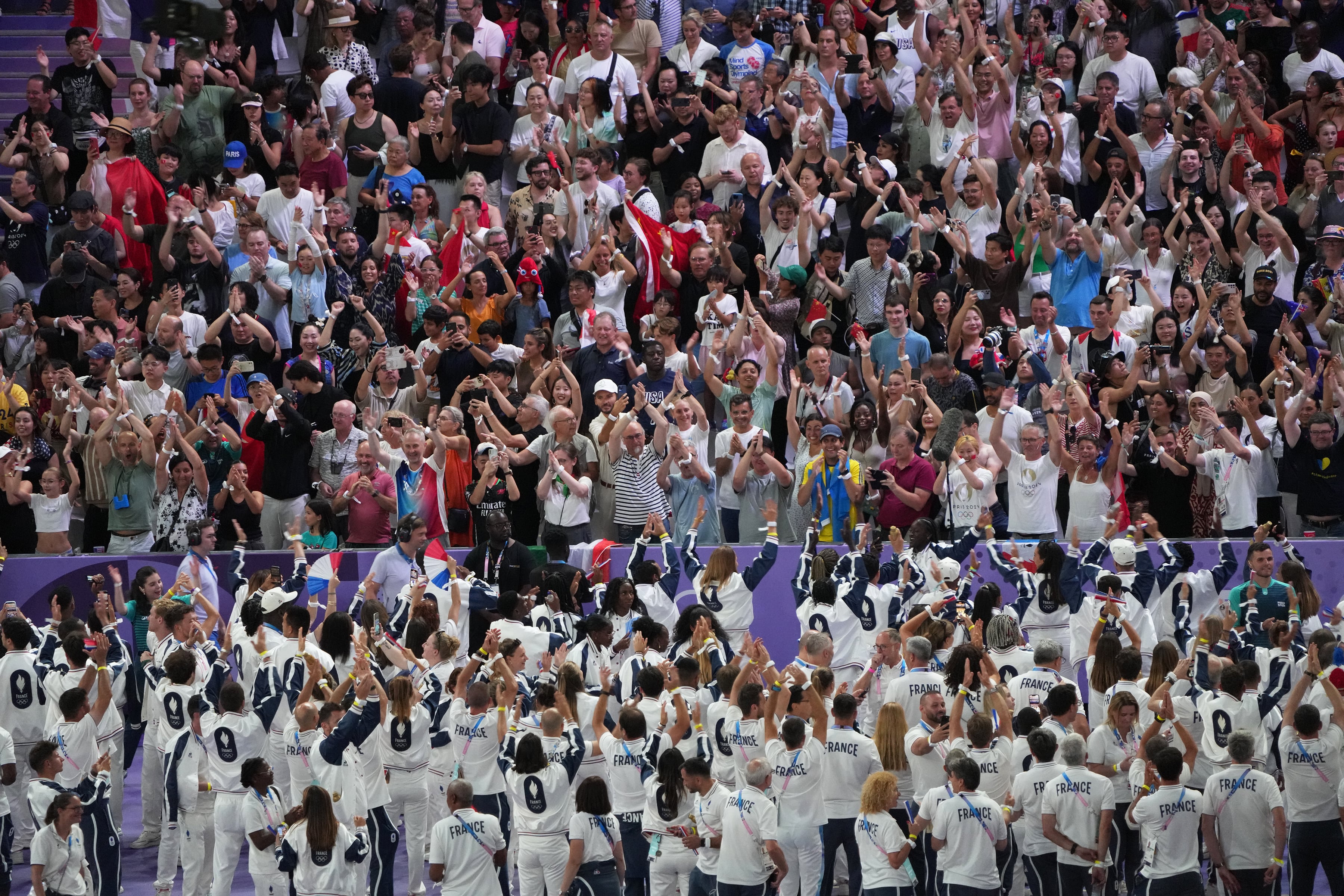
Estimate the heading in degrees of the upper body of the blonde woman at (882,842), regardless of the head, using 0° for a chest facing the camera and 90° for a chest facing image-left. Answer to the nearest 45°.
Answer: approximately 225°

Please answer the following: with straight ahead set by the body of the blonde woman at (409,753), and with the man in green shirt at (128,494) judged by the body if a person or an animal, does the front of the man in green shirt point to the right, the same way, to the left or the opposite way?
the opposite way

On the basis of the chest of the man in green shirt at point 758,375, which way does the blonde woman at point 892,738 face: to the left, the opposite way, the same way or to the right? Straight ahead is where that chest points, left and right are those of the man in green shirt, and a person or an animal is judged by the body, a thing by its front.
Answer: the opposite way

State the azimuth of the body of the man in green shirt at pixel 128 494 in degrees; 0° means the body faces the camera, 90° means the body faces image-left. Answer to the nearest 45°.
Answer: approximately 0°

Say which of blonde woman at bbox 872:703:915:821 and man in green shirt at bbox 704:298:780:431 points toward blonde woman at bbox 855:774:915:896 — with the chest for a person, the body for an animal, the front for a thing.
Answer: the man in green shirt

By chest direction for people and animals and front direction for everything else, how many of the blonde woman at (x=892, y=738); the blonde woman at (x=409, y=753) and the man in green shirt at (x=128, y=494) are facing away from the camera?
2

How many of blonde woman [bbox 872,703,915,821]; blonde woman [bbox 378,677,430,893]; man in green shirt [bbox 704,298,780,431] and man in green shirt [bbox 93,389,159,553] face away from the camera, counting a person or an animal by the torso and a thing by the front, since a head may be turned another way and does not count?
2

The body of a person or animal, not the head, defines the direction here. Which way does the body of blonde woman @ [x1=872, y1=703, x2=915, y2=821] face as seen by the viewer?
away from the camera

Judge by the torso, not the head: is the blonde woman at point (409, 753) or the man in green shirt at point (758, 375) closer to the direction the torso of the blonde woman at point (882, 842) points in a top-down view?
the man in green shirt
